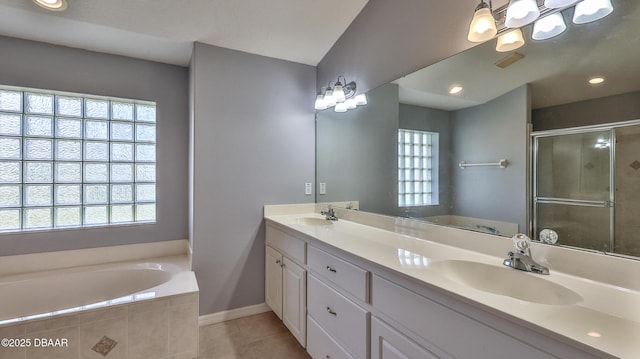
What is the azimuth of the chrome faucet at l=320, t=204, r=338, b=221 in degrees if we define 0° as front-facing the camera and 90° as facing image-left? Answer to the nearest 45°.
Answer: approximately 45°

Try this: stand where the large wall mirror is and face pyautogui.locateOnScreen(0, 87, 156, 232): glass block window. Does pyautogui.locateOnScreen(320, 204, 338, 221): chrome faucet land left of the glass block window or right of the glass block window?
right

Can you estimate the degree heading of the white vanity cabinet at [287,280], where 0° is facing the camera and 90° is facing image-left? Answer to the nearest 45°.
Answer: approximately 45°

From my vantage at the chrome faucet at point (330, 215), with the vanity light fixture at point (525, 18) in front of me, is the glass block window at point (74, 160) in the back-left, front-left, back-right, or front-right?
back-right

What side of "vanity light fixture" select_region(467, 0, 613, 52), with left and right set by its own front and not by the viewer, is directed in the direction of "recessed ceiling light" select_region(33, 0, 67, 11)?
front

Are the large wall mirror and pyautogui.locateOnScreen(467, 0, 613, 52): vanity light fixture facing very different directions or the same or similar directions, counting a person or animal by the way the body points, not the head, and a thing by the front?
same or similar directions

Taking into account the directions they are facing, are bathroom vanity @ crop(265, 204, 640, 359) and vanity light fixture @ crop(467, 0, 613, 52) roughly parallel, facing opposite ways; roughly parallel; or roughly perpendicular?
roughly parallel

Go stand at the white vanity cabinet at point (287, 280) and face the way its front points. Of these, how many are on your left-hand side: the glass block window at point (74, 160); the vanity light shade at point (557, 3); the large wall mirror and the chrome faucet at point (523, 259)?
3

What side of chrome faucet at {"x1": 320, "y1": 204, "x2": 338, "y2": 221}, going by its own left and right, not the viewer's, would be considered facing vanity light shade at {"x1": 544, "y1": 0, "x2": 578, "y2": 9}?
left

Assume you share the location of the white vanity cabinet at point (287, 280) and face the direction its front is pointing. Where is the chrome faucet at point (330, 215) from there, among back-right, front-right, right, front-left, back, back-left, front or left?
back

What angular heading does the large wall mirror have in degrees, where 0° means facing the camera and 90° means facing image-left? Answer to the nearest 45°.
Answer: approximately 45°

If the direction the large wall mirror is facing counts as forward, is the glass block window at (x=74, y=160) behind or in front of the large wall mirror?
in front

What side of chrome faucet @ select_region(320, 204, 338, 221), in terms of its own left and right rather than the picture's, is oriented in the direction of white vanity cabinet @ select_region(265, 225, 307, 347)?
front

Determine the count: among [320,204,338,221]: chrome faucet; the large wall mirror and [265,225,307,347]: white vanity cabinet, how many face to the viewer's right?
0
